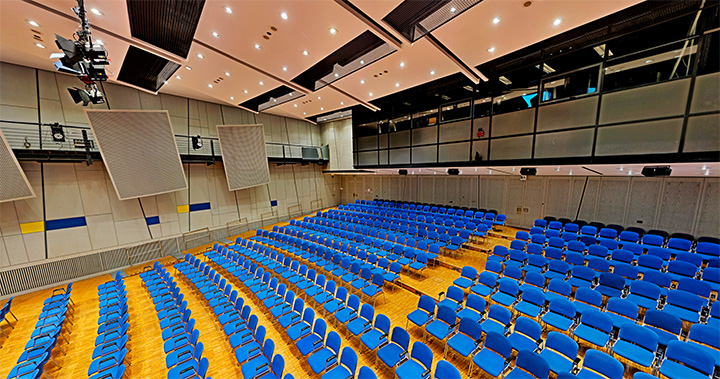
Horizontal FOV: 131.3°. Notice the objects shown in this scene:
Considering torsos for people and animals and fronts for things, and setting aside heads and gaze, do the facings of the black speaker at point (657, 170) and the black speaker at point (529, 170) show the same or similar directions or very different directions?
same or similar directions

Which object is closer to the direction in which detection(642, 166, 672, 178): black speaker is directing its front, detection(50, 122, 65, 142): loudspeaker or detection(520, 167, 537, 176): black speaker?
the loudspeaker

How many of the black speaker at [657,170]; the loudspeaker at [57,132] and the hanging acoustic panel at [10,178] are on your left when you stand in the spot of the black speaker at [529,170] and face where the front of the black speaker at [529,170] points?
1

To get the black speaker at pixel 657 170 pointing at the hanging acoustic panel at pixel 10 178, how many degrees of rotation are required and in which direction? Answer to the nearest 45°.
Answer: approximately 45° to its right

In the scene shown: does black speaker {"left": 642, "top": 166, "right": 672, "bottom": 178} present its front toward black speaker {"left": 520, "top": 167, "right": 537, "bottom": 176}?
no

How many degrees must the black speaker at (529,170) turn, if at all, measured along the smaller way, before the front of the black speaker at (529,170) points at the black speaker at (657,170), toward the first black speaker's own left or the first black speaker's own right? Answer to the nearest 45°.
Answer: approximately 90° to the first black speaker's own left

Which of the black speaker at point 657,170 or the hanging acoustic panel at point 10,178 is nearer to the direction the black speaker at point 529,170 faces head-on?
the hanging acoustic panel

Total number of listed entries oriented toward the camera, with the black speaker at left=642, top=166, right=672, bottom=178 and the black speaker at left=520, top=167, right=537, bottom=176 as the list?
2

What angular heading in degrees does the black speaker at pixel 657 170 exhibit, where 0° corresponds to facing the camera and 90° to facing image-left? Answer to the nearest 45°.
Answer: approximately 0°

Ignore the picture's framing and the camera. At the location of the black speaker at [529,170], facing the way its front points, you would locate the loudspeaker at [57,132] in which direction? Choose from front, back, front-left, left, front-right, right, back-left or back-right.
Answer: front-right

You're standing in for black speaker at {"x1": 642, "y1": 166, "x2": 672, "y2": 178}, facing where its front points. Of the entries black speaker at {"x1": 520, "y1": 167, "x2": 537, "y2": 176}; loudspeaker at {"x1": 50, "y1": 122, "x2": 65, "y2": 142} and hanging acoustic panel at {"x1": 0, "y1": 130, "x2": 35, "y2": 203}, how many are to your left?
0

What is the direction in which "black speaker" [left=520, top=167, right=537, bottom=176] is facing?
toward the camera

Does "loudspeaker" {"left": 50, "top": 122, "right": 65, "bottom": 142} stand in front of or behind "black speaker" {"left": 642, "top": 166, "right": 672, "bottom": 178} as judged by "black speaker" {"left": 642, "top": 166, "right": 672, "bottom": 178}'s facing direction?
in front
